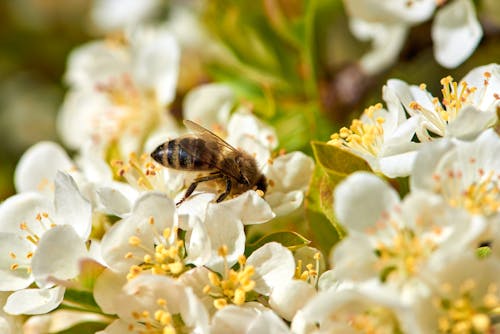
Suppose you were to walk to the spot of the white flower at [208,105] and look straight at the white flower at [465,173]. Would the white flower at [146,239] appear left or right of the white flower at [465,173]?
right

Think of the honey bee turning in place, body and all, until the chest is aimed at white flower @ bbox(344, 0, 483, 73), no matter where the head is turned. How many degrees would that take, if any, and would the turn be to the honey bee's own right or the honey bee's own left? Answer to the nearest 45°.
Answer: approximately 45° to the honey bee's own left

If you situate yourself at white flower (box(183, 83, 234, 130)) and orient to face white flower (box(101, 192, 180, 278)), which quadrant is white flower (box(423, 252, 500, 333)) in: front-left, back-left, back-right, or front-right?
front-left

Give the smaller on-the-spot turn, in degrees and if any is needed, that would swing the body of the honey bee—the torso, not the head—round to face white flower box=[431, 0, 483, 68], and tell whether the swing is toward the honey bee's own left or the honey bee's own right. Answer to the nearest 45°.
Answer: approximately 45° to the honey bee's own left

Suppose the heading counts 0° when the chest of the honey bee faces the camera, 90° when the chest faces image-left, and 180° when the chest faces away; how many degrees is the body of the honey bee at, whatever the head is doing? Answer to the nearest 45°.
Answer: approximately 270°

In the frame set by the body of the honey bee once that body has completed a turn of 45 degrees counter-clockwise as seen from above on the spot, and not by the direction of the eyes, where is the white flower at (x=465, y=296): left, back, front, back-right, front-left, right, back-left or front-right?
right
